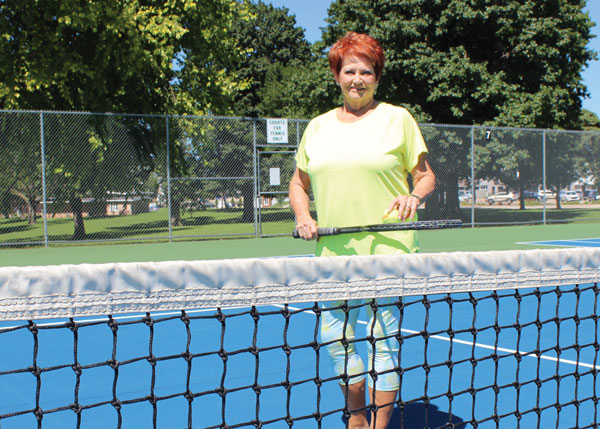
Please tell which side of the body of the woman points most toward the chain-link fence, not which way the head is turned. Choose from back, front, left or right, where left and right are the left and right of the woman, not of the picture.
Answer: back

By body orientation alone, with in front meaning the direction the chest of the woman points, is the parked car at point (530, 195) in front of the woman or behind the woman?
behind

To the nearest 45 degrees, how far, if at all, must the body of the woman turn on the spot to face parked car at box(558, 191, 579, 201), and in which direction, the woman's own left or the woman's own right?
approximately 180°

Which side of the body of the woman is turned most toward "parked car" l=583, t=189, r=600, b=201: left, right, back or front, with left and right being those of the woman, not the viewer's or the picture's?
back

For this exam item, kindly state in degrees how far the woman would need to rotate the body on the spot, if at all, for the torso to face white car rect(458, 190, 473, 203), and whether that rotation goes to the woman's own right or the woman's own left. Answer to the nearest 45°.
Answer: approximately 180°

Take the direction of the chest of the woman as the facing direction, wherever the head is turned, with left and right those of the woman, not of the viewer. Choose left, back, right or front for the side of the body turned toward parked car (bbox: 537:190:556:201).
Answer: back

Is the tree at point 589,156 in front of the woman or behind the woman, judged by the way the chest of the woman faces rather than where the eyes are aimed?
behind

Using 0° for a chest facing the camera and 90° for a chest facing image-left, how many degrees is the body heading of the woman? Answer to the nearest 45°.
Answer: approximately 0°

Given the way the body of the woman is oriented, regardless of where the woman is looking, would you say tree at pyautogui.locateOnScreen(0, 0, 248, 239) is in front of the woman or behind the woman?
behind

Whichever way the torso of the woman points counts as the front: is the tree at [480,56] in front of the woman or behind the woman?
behind

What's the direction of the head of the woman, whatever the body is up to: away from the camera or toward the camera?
toward the camera
